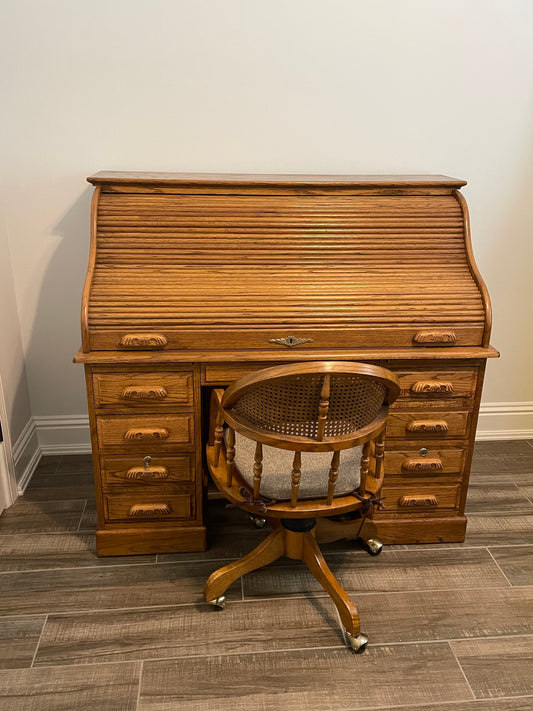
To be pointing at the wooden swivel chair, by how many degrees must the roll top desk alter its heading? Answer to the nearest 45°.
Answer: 0° — it already faces it

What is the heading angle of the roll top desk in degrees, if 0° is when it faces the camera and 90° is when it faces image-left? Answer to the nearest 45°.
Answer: approximately 0°
